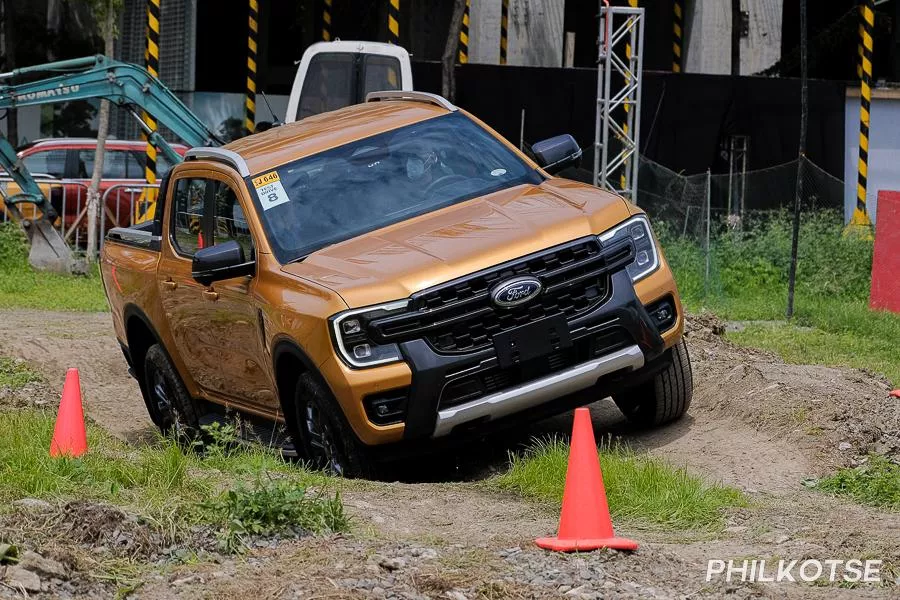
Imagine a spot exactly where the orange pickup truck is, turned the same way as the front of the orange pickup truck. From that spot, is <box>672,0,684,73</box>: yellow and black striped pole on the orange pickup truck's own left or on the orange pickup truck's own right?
on the orange pickup truck's own left

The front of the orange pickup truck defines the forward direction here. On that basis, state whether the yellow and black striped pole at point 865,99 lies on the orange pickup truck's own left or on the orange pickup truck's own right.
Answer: on the orange pickup truck's own left

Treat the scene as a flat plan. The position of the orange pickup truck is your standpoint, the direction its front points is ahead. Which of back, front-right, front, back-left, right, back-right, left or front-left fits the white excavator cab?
back-left

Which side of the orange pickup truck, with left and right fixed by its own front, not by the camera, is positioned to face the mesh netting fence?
left

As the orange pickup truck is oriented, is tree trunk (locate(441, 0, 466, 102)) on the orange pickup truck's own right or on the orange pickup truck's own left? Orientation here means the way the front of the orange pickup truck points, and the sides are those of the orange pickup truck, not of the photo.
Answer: on the orange pickup truck's own left

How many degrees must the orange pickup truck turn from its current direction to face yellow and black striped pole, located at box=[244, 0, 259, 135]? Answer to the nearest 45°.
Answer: approximately 135° to its left

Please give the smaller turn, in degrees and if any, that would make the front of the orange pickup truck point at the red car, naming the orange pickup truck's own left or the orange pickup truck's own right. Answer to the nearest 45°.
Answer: approximately 135° to the orange pickup truck's own left

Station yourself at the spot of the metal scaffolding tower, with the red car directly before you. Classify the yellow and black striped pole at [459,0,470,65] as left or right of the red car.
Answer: right

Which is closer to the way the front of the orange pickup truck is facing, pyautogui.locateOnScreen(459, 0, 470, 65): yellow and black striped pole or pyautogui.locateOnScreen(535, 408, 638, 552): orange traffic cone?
the orange traffic cone

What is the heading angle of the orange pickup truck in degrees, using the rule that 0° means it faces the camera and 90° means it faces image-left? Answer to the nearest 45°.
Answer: approximately 315°
